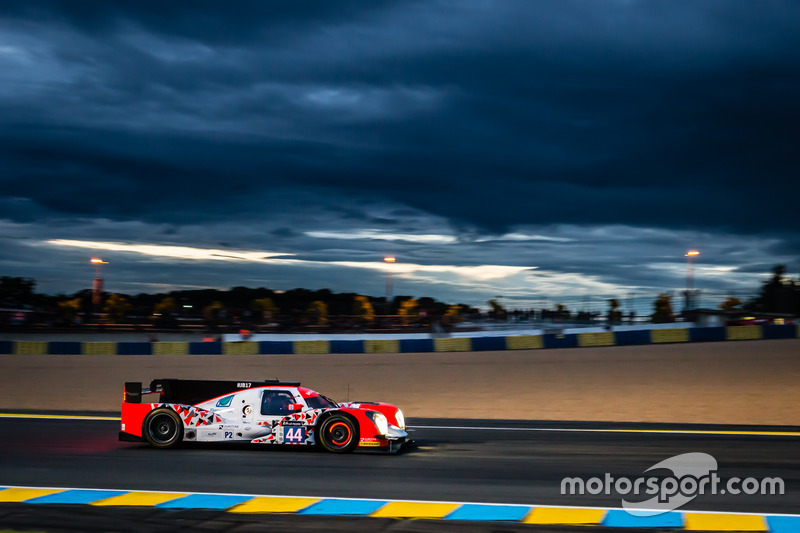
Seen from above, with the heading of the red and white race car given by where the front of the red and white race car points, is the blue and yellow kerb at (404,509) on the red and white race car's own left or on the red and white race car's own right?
on the red and white race car's own right

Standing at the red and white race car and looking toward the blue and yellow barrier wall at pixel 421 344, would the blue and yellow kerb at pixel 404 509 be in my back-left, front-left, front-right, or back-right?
back-right

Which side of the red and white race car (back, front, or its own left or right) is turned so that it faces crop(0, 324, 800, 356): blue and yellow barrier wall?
left

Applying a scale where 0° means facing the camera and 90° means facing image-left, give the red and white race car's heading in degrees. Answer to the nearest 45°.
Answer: approximately 270°

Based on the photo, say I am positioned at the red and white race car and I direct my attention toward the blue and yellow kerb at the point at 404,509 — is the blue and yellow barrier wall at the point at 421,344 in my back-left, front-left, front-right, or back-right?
back-left
